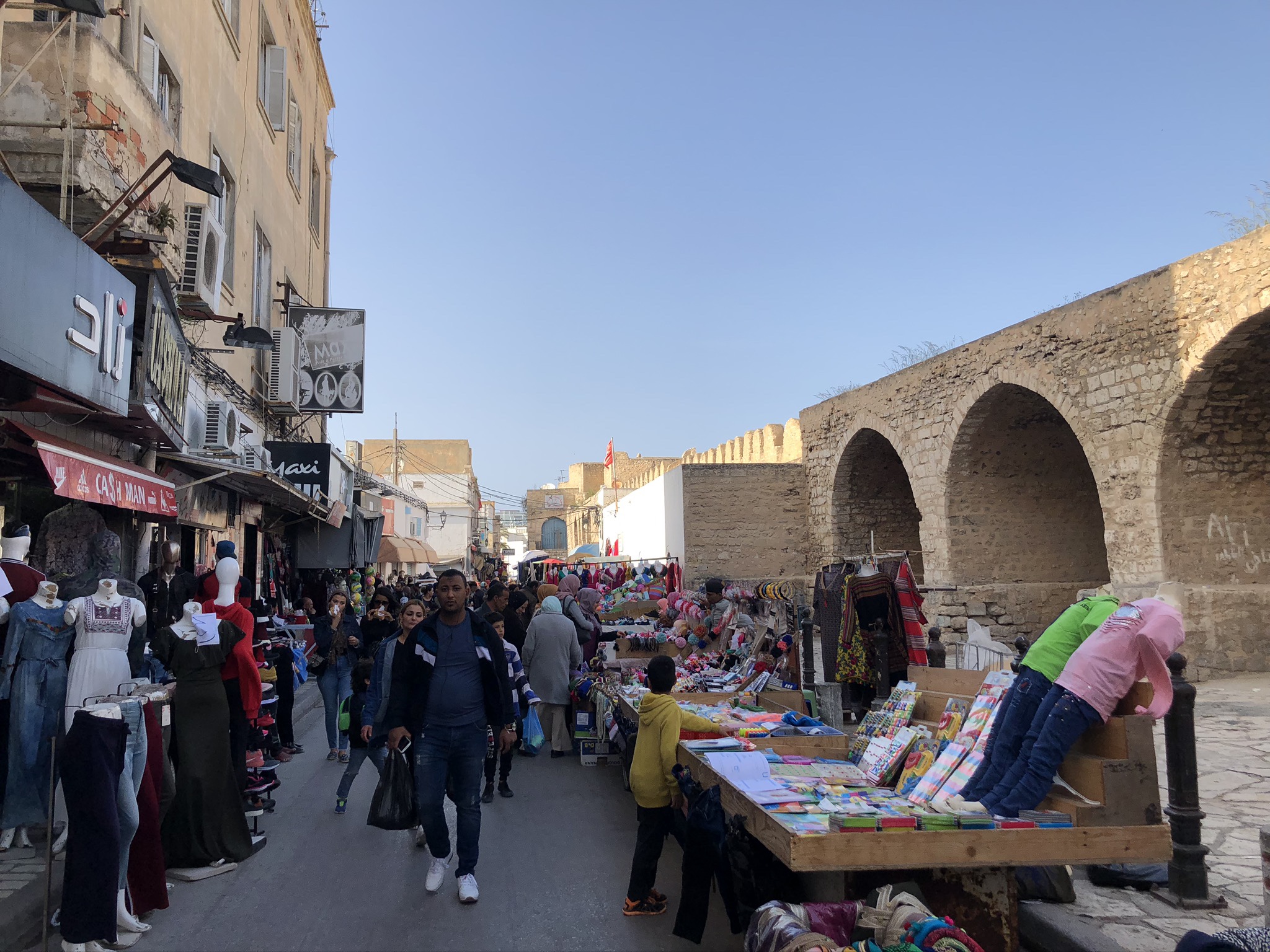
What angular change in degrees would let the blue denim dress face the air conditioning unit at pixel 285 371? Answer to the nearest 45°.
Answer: approximately 135° to its left

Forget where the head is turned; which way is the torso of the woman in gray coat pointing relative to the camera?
away from the camera

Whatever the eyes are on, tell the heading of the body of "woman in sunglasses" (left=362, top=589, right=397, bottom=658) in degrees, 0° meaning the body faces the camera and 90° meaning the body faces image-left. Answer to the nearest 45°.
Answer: approximately 0°

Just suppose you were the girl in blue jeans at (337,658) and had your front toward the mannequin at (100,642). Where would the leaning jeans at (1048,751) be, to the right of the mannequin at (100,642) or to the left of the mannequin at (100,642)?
left

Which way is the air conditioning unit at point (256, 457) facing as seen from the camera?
to the viewer's right

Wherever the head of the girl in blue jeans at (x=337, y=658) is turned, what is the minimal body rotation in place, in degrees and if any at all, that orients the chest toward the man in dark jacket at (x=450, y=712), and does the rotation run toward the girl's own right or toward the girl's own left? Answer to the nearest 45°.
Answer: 0° — they already face them

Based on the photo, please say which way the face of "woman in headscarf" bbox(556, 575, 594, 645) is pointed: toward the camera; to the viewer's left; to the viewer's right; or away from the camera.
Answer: away from the camera

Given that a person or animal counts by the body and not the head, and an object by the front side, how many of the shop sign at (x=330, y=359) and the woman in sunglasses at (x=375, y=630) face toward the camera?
2

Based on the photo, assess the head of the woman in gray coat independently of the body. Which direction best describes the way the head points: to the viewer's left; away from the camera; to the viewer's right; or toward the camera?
away from the camera

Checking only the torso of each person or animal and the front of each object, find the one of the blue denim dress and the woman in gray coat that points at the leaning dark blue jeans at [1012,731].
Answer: the blue denim dress

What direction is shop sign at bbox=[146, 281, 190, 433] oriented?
to the viewer's right

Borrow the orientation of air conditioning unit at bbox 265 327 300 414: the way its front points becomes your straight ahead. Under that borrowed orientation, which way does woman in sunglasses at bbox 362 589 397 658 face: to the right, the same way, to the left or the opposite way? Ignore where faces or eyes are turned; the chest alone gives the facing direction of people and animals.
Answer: to the right
